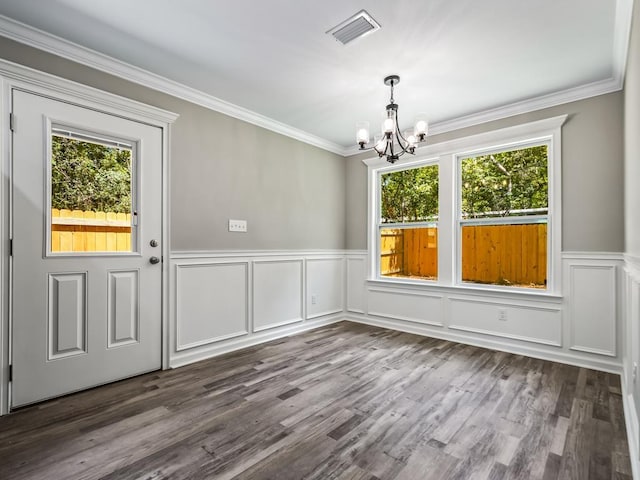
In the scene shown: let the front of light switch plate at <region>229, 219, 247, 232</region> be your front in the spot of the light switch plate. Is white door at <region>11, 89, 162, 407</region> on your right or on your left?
on your right

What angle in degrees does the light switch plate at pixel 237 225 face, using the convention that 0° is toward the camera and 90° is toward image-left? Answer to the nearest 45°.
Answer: approximately 315°

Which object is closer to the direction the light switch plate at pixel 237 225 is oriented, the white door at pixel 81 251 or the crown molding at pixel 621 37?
the crown molding

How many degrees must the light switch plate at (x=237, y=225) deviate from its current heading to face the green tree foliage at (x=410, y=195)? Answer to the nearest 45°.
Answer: approximately 45° to its left
